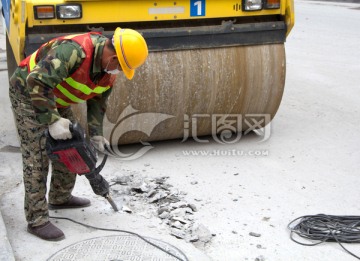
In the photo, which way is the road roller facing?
toward the camera

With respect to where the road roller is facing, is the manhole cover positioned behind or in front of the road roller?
in front

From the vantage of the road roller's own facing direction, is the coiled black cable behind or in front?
in front

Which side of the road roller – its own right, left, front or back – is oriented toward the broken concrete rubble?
front
